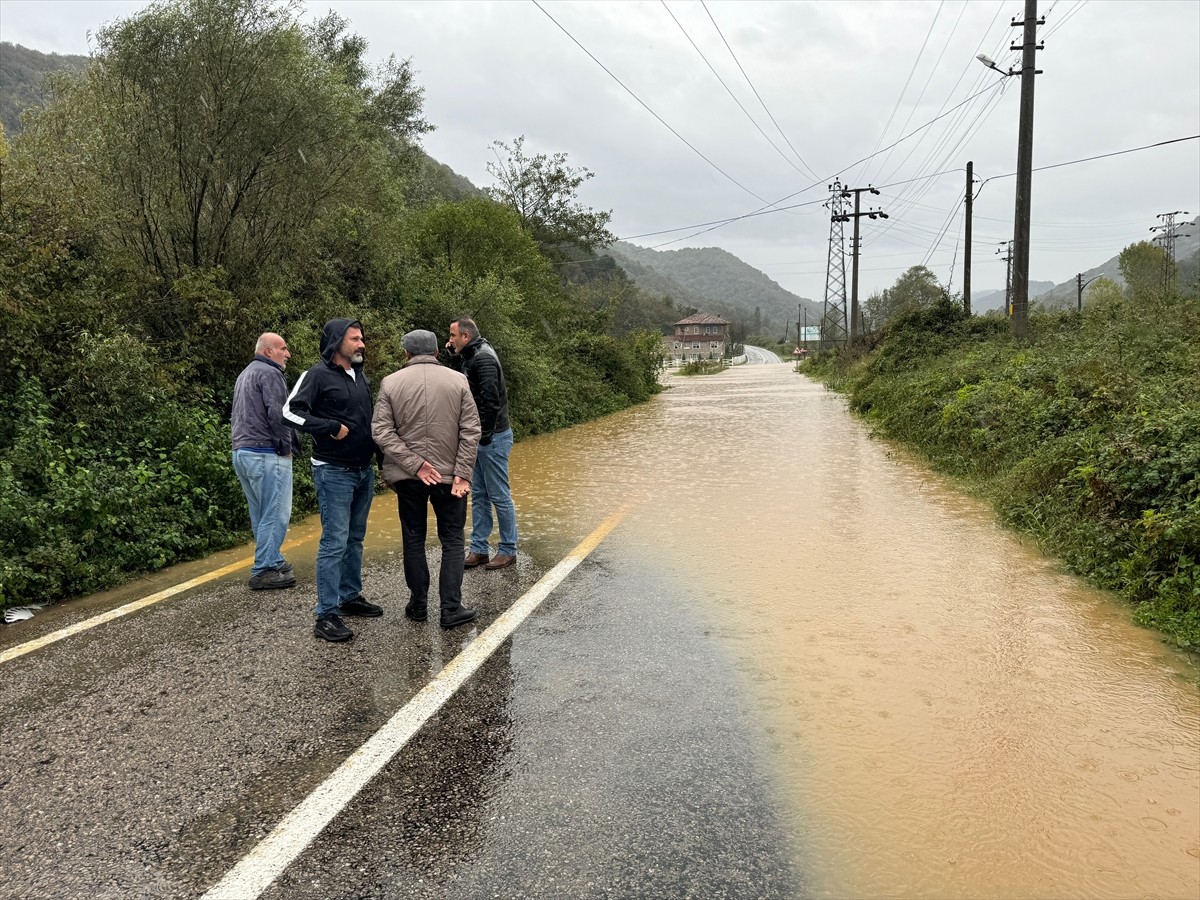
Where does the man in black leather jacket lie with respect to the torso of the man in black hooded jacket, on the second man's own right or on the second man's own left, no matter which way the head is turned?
on the second man's own left

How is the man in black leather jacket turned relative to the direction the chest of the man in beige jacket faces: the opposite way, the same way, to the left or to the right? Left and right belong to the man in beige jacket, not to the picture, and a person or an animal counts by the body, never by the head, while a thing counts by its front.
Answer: to the left

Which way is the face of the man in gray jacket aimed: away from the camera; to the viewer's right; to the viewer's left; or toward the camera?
to the viewer's right

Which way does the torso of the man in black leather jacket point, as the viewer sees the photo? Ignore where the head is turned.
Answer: to the viewer's left

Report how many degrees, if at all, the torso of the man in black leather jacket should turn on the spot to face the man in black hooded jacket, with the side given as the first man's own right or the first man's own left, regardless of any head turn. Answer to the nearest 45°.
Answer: approximately 45° to the first man's own left

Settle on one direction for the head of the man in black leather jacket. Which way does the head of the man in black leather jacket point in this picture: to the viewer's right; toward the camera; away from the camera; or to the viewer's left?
to the viewer's left

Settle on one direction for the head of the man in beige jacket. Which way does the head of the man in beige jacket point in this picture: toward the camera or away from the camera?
away from the camera

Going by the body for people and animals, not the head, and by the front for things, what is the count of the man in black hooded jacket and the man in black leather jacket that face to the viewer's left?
1

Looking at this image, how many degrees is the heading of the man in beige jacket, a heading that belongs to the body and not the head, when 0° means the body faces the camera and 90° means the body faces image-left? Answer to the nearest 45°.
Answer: approximately 180°

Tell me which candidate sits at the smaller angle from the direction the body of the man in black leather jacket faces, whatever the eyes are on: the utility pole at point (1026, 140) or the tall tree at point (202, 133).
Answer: the tall tree
